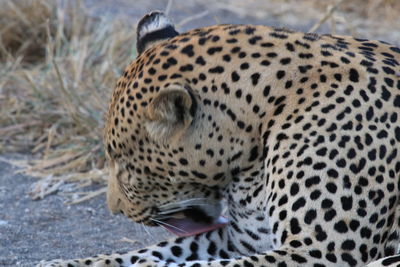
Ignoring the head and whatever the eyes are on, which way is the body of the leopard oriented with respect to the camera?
to the viewer's left
